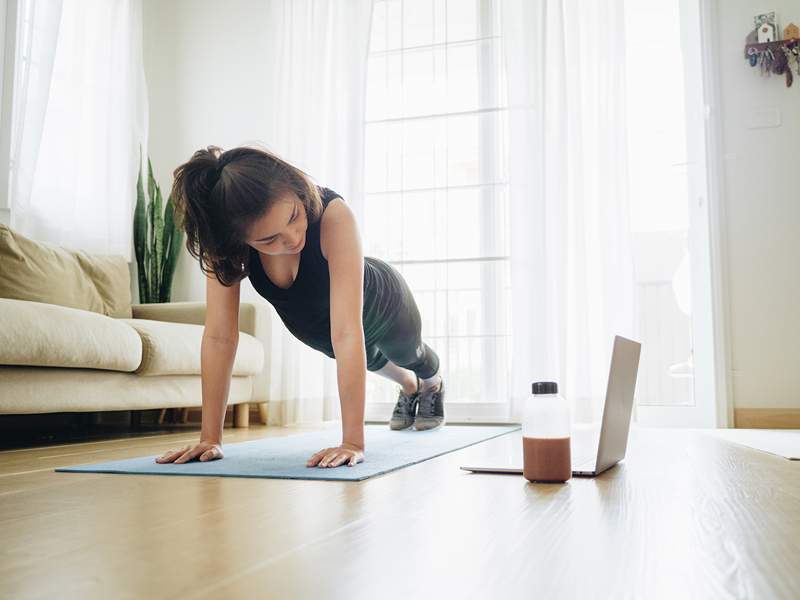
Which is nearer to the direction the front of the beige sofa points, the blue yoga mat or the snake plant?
the blue yoga mat

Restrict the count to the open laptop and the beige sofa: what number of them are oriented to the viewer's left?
1

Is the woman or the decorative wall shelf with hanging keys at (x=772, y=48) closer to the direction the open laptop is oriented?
the woman

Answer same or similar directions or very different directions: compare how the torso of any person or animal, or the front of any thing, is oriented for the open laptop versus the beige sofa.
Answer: very different directions

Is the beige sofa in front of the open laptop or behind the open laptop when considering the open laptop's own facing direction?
in front

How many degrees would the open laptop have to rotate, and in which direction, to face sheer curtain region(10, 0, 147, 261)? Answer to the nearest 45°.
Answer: approximately 45° to its right

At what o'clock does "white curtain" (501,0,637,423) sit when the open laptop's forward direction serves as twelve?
The white curtain is roughly at 3 o'clock from the open laptop.

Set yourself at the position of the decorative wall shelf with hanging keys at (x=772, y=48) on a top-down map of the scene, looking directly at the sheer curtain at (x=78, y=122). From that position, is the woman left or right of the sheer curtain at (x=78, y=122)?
left

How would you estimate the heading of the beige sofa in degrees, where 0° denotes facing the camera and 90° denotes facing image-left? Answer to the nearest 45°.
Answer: approximately 315°

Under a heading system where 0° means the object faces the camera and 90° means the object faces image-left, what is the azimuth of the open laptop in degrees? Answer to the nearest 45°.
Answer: approximately 90°
